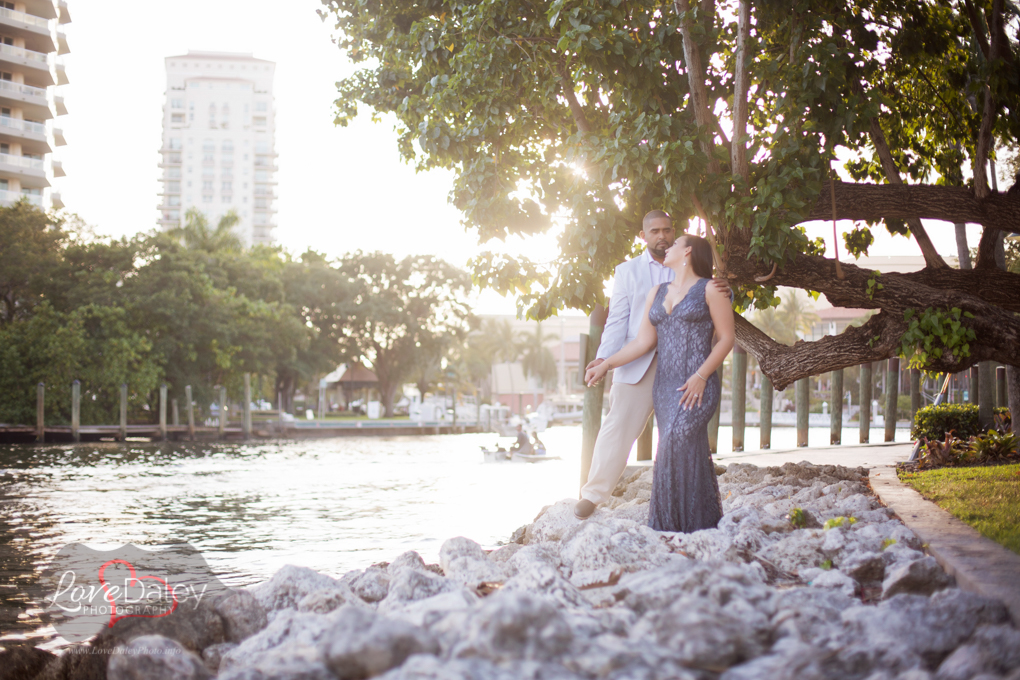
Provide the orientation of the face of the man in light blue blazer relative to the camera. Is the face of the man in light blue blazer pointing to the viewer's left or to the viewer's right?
to the viewer's right

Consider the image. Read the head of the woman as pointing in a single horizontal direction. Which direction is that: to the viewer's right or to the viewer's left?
to the viewer's left

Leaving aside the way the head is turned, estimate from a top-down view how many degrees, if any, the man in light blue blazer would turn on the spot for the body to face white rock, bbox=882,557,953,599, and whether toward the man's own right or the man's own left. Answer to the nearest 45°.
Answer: approximately 45° to the man's own left

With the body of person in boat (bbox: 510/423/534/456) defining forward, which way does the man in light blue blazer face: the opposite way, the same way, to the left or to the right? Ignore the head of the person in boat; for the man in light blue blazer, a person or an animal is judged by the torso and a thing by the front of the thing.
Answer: to the left

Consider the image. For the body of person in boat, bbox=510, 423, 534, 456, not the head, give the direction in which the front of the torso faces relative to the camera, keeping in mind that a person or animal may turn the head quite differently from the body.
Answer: to the viewer's left

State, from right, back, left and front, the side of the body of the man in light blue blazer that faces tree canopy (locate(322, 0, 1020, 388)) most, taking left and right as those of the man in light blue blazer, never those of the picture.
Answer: back

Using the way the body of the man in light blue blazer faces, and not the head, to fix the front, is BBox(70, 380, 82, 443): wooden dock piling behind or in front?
behind
